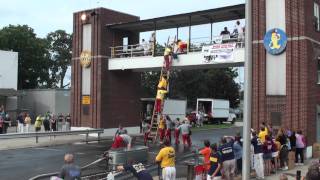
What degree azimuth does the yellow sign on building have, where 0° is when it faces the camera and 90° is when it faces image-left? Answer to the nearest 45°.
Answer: approximately 0°

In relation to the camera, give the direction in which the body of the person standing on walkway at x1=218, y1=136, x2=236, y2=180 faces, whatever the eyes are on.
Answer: away from the camera

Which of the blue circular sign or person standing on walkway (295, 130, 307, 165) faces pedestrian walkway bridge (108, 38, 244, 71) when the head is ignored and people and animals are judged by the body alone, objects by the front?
the person standing on walkway

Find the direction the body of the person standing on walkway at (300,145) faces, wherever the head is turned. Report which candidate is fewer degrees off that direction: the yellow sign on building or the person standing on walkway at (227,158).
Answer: the yellow sign on building

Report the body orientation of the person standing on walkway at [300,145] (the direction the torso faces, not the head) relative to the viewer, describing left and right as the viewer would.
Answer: facing away from the viewer and to the left of the viewer
